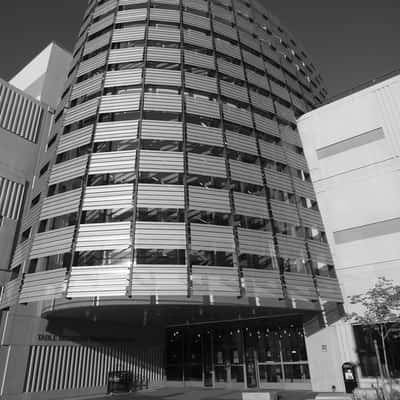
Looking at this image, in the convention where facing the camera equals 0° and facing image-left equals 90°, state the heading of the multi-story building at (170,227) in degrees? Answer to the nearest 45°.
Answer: approximately 0°

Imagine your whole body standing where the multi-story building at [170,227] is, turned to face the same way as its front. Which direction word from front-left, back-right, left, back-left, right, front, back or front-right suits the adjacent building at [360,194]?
left

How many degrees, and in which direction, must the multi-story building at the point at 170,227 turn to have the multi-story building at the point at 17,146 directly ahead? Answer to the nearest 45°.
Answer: approximately 90° to its right
